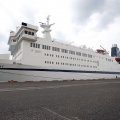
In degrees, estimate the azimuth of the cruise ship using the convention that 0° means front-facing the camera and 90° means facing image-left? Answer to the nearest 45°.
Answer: approximately 45°
